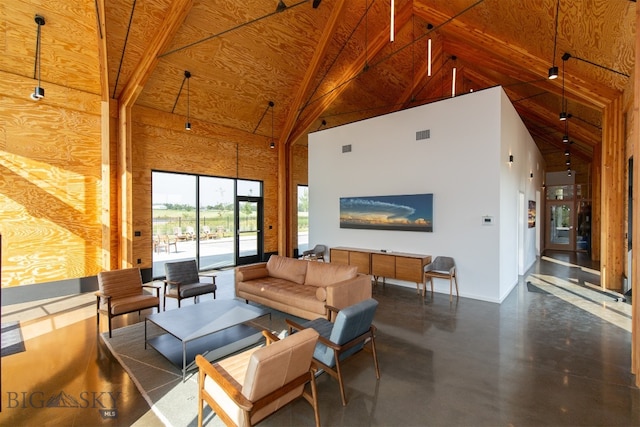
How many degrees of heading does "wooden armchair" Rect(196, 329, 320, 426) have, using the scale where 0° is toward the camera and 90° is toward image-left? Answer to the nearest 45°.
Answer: approximately 135°

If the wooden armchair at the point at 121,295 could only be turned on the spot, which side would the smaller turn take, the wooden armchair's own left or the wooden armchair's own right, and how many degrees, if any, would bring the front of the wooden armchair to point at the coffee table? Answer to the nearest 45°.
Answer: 0° — it already faces it

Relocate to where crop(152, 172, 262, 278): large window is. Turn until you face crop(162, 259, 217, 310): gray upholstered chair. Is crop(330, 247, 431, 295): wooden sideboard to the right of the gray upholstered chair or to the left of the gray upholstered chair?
left

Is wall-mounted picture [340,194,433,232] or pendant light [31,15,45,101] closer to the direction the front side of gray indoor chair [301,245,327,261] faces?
the pendant light

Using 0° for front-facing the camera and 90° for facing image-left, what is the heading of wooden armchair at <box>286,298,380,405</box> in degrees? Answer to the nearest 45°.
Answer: approximately 135°

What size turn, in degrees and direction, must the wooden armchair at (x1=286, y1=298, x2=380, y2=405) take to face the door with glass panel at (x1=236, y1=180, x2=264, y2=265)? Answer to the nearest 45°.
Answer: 0° — it already faces it

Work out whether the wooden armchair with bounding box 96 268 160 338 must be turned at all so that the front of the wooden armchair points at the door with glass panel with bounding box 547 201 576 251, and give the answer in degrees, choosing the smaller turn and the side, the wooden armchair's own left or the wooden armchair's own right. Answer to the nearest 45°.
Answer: approximately 45° to the wooden armchair's own left

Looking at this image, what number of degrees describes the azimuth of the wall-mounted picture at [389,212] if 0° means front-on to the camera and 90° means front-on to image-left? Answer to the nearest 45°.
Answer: approximately 45°
